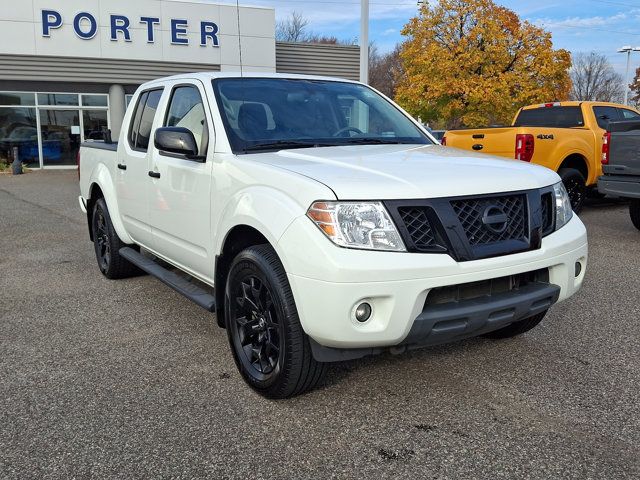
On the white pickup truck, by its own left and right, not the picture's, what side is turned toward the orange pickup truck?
left

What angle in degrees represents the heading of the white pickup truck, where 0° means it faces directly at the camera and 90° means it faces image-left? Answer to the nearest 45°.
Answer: approximately 315°

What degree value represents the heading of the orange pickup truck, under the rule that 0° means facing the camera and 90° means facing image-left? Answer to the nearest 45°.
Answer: approximately 225°

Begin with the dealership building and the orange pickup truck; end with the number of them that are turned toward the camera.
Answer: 1

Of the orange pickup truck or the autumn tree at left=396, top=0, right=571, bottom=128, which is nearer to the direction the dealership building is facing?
the orange pickup truck

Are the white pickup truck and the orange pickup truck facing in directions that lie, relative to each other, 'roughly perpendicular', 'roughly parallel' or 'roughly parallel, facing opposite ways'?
roughly perpendicular

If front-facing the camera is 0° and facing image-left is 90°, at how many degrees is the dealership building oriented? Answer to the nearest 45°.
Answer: approximately 0°

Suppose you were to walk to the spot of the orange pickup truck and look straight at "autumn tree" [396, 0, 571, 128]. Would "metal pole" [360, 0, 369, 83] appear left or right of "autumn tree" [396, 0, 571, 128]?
left

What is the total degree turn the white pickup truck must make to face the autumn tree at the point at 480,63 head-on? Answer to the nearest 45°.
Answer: approximately 135° to its left

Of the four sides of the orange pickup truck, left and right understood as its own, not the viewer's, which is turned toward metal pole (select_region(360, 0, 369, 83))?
left
